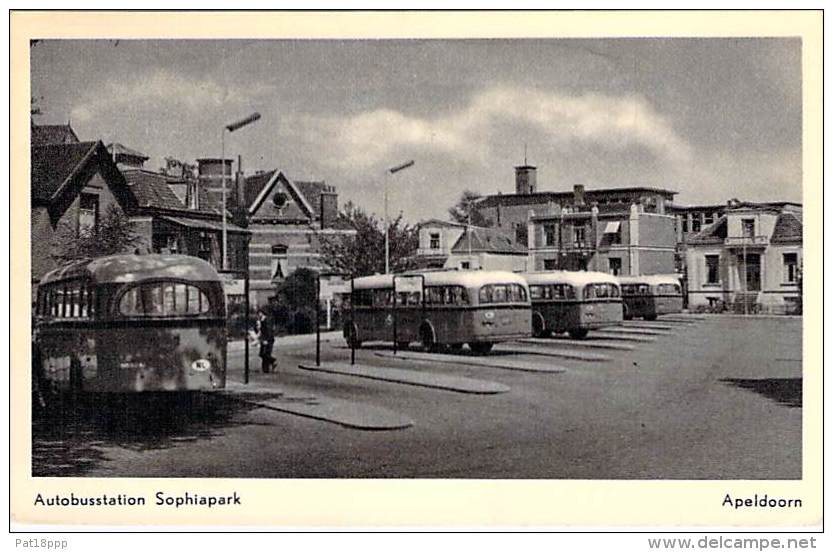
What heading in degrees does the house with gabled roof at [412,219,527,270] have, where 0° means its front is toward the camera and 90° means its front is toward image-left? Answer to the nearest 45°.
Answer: approximately 45°
